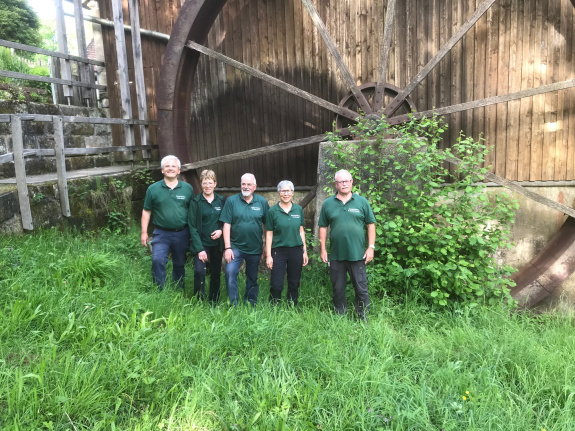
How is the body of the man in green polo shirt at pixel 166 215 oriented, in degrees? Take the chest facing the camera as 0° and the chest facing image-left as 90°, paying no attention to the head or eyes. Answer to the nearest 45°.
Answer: approximately 0°

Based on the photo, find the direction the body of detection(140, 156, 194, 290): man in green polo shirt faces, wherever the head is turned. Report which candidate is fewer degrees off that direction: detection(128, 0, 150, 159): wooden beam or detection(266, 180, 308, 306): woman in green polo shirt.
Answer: the woman in green polo shirt

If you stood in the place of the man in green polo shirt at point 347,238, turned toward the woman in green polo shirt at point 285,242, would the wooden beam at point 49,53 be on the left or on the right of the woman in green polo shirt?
right

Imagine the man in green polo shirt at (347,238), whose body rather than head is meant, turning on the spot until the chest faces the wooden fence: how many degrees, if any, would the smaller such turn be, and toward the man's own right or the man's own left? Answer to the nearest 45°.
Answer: approximately 90° to the man's own right

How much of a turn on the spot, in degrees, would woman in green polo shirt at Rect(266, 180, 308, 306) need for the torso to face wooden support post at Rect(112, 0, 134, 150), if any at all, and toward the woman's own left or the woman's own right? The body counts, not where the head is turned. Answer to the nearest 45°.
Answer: approximately 135° to the woman's own right

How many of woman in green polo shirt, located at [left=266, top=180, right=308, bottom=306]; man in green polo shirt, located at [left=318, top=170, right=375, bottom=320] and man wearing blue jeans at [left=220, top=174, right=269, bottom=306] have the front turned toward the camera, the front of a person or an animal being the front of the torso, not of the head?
3

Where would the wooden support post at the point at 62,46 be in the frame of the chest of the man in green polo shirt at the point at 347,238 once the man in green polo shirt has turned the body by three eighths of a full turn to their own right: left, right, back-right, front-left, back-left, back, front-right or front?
front

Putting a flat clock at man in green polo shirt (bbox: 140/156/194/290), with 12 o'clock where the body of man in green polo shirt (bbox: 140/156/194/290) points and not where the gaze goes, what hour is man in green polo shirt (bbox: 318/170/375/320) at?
man in green polo shirt (bbox: 318/170/375/320) is roughly at 10 o'clock from man in green polo shirt (bbox: 140/156/194/290).

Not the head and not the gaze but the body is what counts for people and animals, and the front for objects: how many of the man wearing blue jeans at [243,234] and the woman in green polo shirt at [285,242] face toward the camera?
2
